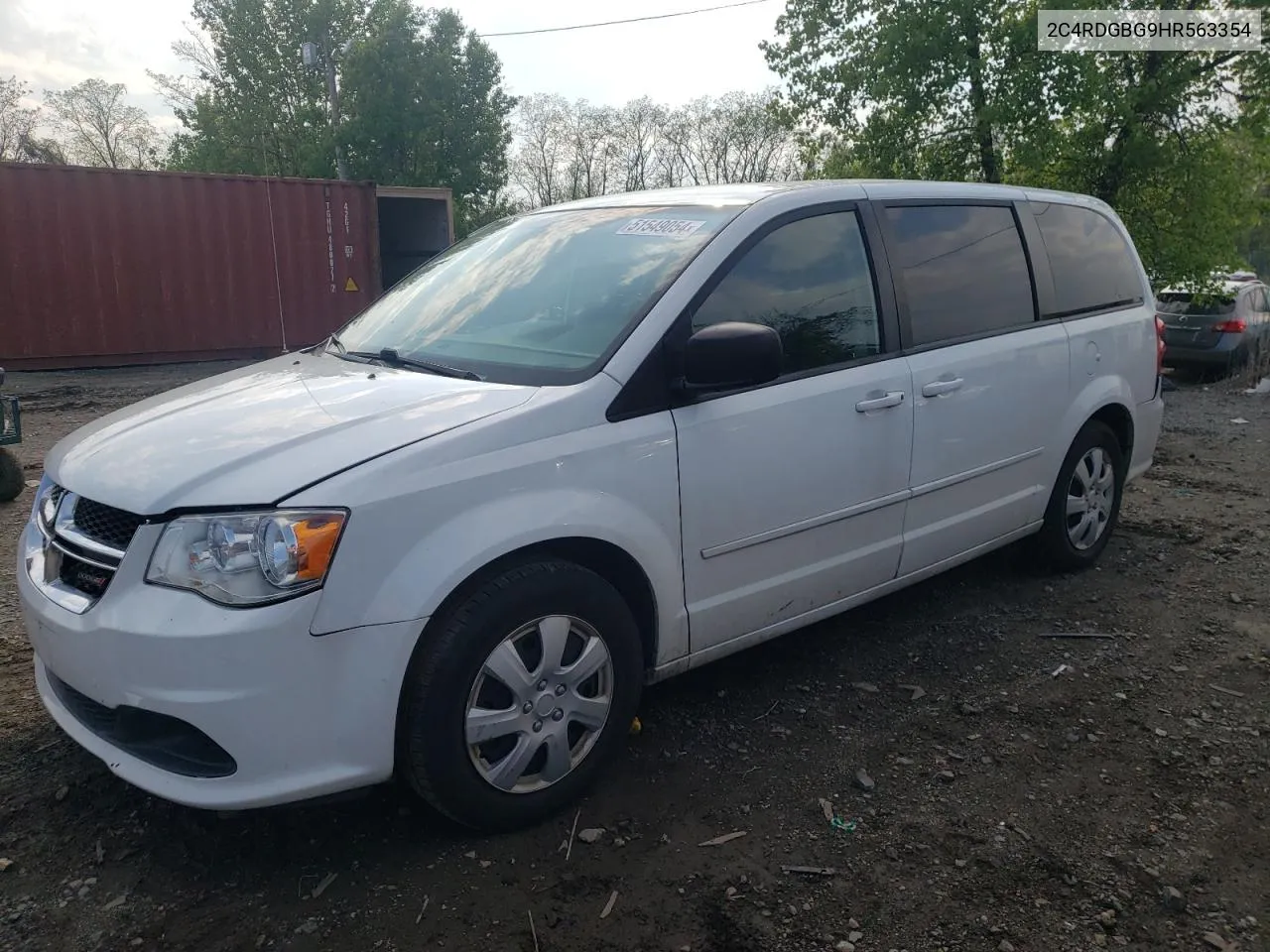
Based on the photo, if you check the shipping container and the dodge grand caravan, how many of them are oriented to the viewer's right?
1

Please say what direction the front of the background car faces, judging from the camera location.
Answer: facing away from the viewer and to the right of the viewer

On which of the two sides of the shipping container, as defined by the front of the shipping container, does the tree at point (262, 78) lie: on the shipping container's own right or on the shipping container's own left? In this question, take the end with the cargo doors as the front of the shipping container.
on the shipping container's own left

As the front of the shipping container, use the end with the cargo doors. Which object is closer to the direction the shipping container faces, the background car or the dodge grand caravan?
the background car

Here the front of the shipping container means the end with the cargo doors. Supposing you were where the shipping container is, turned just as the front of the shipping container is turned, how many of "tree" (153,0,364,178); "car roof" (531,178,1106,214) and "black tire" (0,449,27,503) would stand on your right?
2

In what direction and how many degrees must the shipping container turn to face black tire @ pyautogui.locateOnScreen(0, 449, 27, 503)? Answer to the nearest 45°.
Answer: approximately 90° to its right

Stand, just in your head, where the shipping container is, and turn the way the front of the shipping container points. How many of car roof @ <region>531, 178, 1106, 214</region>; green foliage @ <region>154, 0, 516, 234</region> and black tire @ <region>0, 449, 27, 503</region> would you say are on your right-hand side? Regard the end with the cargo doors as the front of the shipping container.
2

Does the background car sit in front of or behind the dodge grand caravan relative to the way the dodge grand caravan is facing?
behind

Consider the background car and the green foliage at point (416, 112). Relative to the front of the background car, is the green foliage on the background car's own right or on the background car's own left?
on the background car's own left

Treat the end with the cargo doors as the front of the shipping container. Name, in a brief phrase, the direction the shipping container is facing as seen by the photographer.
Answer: facing to the right of the viewer

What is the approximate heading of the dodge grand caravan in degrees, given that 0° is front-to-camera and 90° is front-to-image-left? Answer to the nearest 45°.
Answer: approximately 45°
